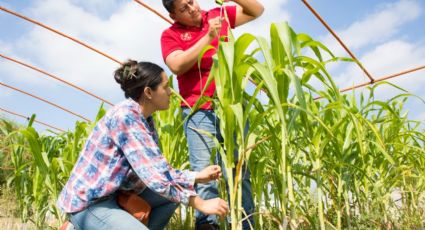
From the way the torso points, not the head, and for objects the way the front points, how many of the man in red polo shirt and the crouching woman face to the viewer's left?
0

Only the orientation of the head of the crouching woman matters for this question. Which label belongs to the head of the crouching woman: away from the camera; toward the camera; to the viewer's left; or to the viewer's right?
to the viewer's right

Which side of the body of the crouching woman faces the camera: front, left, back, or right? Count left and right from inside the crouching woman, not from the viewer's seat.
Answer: right

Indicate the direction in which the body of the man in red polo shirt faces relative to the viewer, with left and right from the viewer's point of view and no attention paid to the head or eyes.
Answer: facing the viewer and to the right of the viewer
